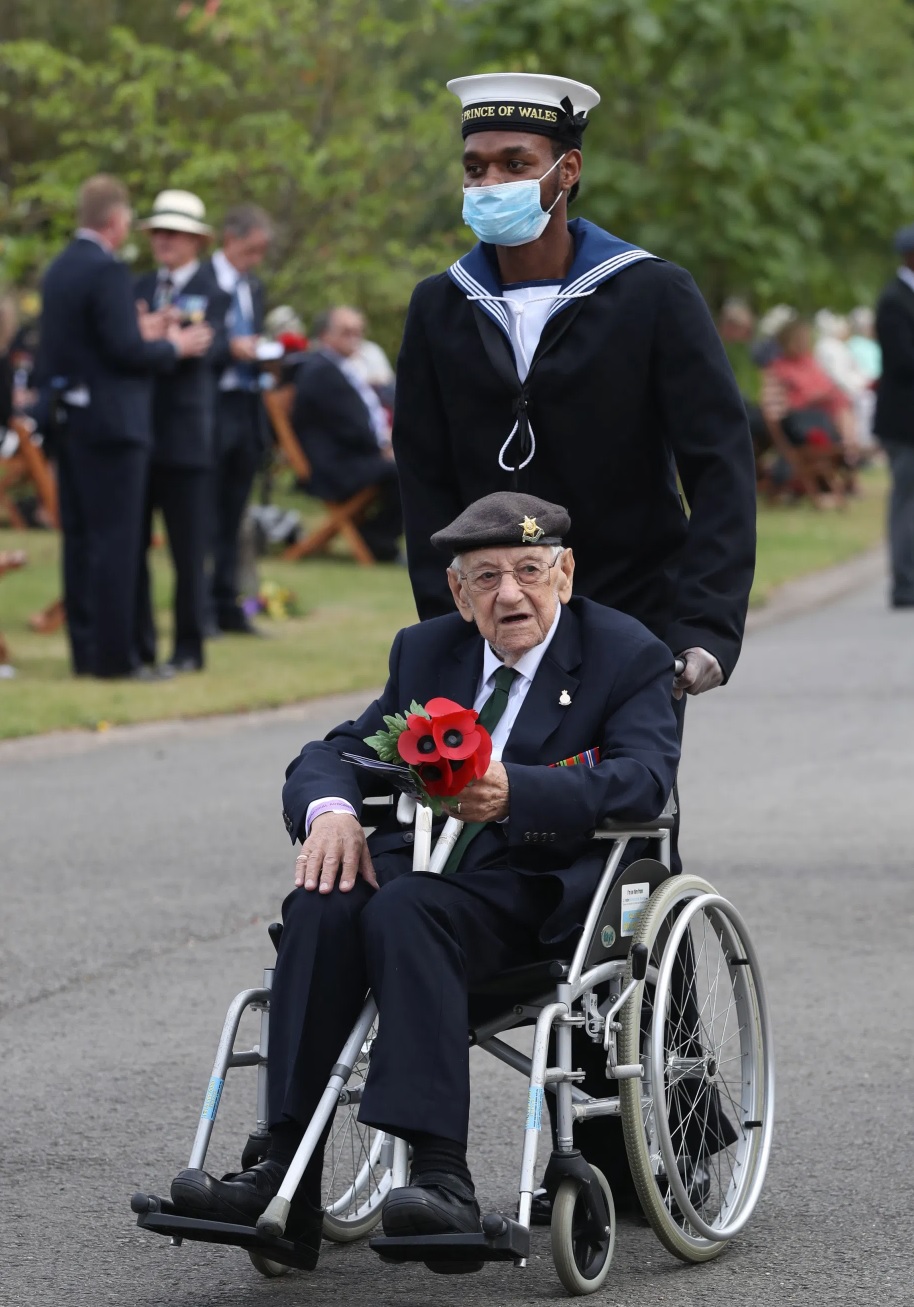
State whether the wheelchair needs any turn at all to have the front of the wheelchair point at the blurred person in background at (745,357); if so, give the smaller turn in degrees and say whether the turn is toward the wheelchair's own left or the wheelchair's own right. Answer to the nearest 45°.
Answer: approximately 135° to the wheelchair's own right

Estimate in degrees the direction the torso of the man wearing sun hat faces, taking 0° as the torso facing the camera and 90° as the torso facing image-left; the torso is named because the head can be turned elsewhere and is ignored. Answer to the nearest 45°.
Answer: approximately 45°
